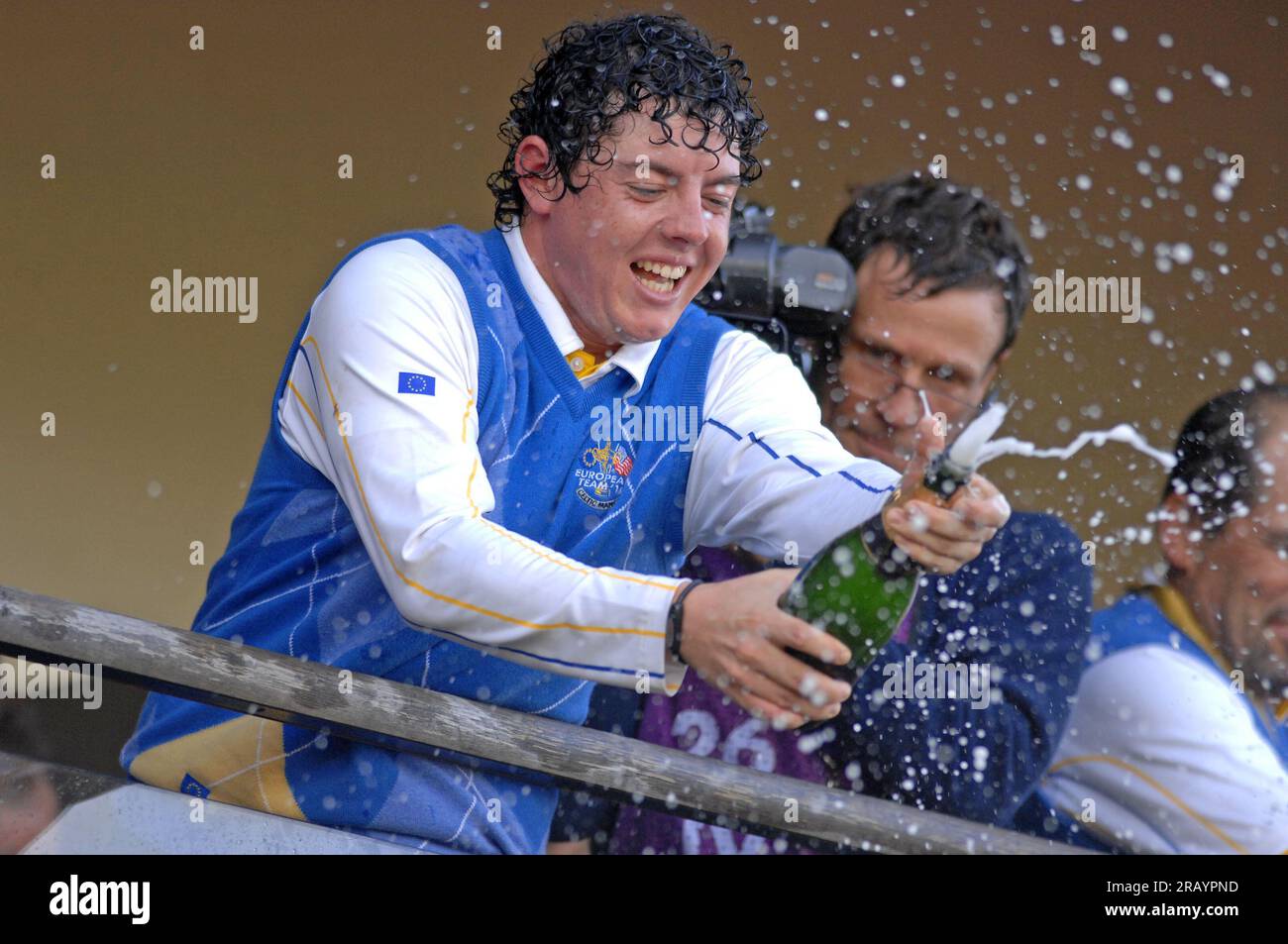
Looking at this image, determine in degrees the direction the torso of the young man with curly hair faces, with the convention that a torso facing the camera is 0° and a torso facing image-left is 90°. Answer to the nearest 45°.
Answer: approximately 315°

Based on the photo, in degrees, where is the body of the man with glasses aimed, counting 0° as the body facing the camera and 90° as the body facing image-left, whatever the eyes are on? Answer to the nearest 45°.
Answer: approximately 45°

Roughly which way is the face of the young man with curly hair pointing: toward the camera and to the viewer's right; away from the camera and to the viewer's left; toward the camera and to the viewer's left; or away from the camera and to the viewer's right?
toward the camera and to the viewer's right

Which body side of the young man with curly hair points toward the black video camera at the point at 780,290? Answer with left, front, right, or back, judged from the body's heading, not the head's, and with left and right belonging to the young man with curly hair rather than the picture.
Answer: left
